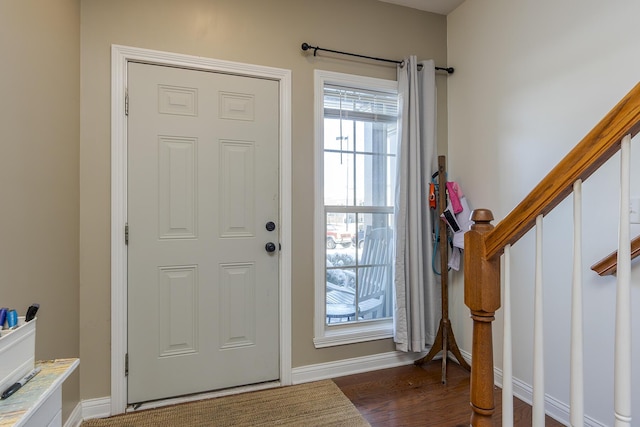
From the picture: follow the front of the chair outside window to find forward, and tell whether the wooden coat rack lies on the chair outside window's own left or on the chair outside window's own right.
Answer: on the chair outside window's own left
